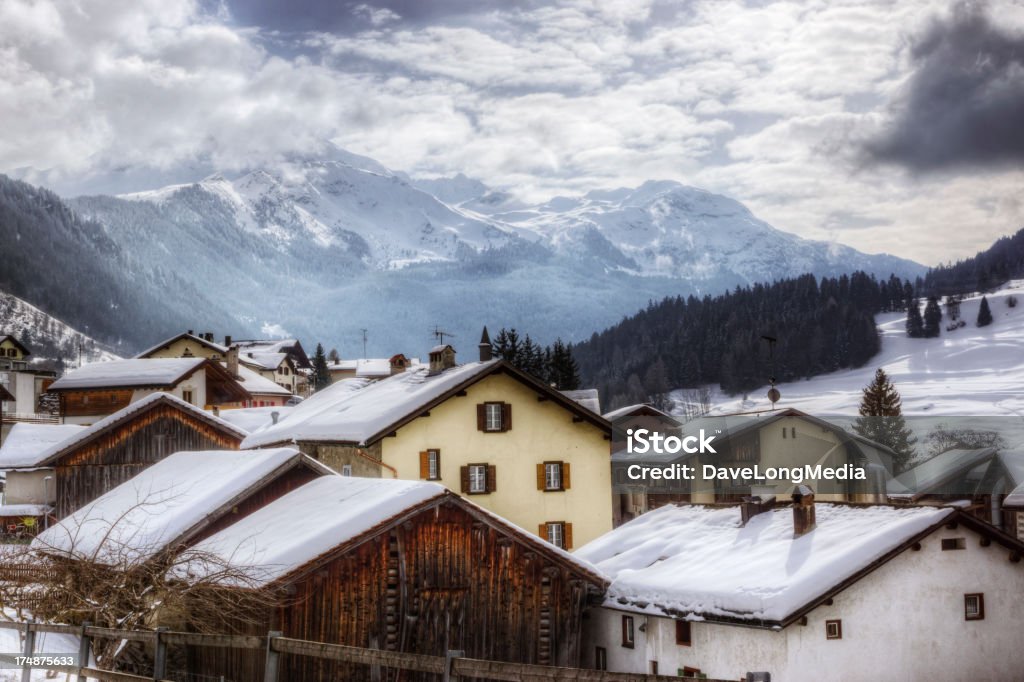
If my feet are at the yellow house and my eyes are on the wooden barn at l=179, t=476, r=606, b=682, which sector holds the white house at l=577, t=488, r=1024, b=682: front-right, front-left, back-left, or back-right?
front-left

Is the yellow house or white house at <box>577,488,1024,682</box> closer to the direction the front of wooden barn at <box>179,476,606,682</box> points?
the white house

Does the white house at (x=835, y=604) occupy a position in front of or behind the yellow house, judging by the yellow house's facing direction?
in front

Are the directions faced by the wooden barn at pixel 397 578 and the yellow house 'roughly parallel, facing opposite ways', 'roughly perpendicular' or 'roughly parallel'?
roughly parallel

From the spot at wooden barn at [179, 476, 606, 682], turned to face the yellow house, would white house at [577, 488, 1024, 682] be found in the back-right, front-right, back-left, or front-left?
front-right

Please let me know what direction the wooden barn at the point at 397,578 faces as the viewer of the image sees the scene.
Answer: facing the viewer and to the right of the viewer

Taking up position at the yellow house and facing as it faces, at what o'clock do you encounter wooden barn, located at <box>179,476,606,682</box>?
The wooden barn is roughly at 2 o'clock from the yellow house.

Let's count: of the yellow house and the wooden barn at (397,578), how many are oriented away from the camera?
0

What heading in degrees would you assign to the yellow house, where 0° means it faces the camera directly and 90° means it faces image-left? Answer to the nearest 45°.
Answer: approximately 315°

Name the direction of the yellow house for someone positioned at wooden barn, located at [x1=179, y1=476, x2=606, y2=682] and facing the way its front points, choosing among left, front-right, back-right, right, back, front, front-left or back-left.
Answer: back-left
